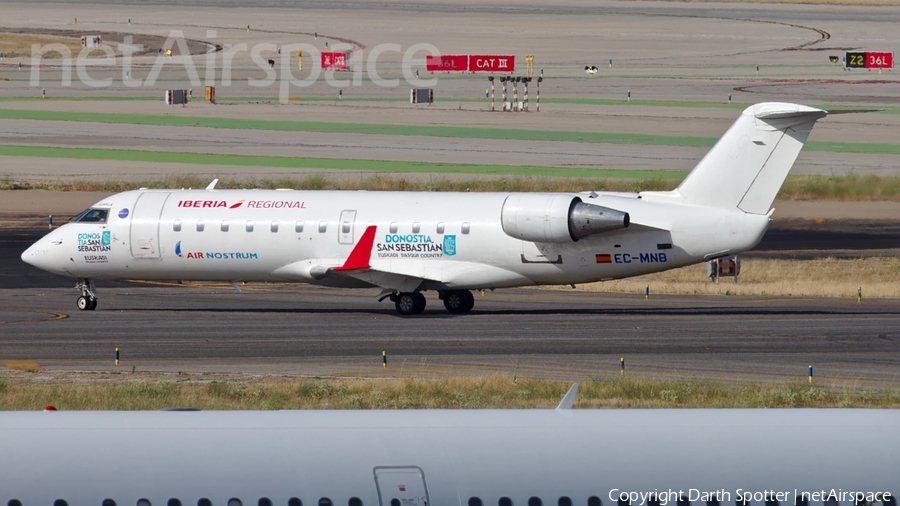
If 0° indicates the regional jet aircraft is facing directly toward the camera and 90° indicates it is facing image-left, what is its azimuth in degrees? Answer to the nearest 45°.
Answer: approximately 90°
